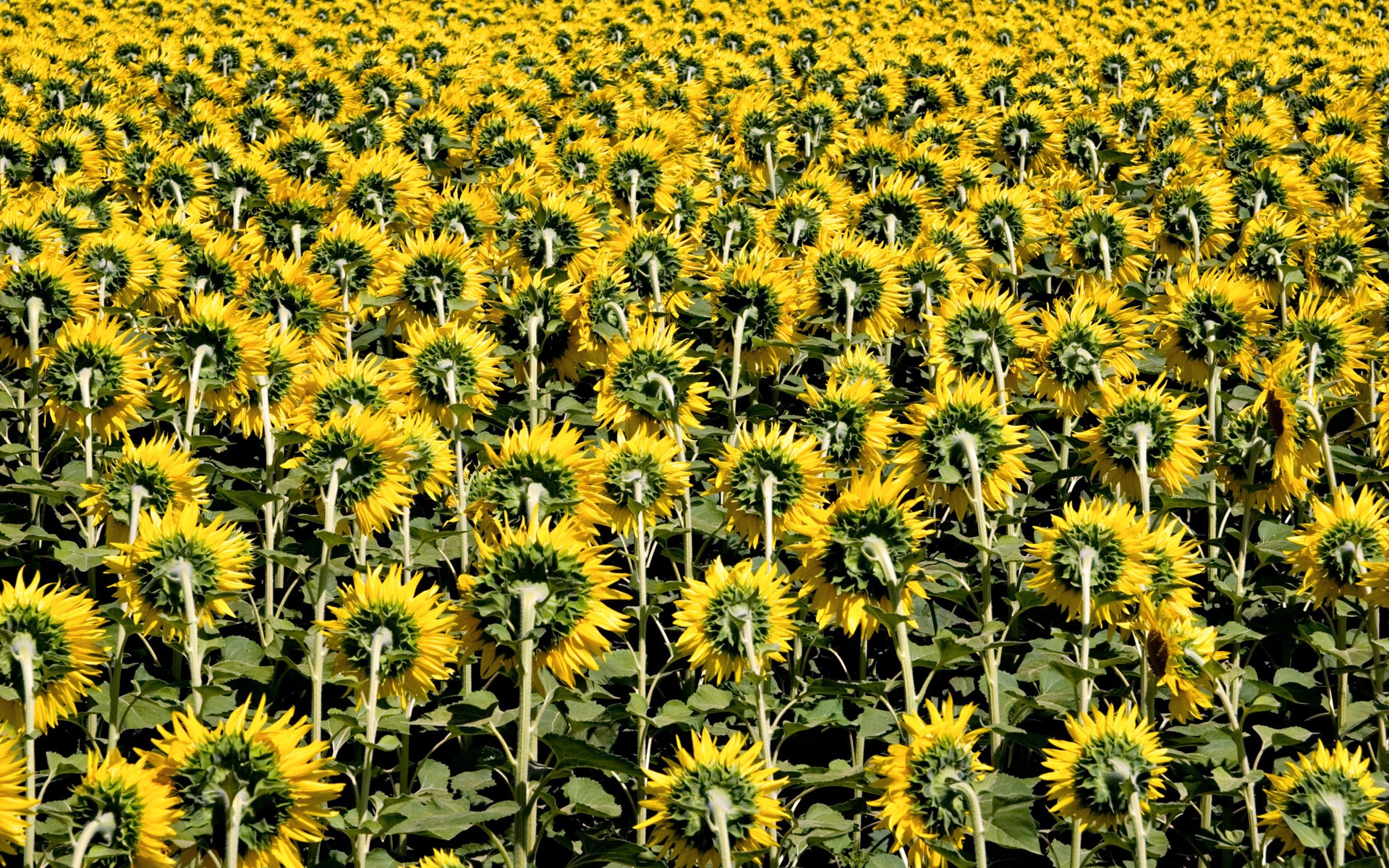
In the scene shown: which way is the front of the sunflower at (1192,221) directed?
away from the camera

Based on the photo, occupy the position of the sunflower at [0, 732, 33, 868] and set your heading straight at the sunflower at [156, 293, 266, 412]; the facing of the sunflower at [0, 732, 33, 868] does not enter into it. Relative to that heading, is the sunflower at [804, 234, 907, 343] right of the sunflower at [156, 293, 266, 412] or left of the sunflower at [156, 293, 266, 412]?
right

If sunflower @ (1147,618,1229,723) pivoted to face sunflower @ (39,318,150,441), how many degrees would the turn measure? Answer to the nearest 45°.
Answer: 0° — it already faces it

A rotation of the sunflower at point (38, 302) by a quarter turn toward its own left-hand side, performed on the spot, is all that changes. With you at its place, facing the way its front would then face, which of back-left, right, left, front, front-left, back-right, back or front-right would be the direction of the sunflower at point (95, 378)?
left

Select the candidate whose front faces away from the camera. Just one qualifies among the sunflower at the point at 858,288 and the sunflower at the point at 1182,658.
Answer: the sunflower at the point at 858,288

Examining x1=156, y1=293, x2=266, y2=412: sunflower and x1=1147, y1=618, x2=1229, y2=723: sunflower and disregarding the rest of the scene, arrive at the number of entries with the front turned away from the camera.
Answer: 1

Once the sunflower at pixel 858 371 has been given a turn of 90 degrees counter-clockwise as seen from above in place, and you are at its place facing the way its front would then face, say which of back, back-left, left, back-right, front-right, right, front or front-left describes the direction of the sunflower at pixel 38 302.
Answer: front

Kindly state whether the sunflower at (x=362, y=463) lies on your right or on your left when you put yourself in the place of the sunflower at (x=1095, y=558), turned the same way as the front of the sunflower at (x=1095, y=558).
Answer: on your left

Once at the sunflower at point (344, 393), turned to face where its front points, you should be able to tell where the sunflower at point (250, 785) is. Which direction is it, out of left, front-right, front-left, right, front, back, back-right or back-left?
back

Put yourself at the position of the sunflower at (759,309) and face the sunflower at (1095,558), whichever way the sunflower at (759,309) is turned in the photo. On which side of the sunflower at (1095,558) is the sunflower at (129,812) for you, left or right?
right

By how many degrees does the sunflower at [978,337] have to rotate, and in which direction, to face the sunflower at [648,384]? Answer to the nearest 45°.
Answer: approximately 135° to its left

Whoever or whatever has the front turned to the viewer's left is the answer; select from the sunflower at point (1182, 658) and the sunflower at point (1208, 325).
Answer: the sunflower at point (1182, 658)

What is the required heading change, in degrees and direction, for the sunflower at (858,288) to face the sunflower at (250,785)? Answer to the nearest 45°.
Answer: approximately 180°

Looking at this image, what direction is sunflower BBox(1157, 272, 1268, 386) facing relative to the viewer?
away from the camera

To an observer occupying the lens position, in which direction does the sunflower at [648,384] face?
facing away from the viewer

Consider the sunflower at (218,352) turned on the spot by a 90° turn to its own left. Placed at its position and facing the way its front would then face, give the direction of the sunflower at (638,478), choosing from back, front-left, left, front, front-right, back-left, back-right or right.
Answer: back-left

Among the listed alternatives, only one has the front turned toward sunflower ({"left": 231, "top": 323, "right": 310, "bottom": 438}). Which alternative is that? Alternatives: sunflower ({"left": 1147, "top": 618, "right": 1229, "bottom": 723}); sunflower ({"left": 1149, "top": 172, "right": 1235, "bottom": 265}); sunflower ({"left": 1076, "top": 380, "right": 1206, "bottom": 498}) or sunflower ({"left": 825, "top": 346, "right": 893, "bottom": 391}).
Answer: sunflower ({"left": 1147, "top": 618, "right": 1229, "bottom": 723})

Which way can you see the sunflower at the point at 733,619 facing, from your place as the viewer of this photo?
facing away from the viewer

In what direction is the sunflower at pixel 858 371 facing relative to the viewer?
away from the camera
